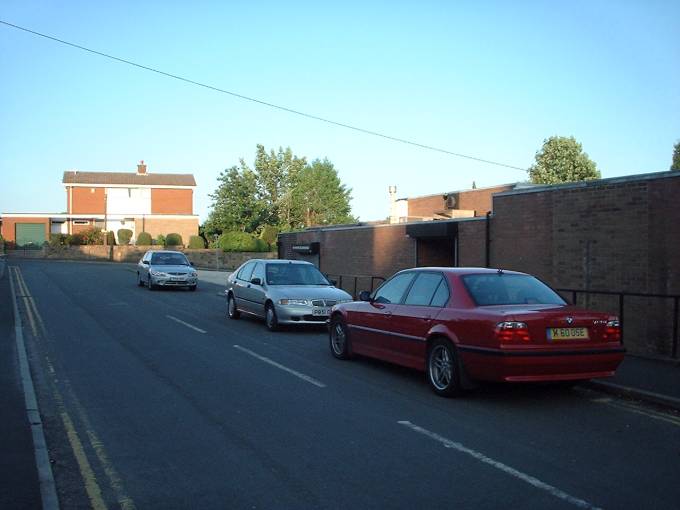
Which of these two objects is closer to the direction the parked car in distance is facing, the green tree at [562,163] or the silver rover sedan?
the silver rover sedan

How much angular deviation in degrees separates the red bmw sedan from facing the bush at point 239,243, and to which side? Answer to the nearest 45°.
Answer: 0° — it already faces it

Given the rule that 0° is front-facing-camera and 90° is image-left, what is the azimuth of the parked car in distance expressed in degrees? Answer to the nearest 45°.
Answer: approximately 315°

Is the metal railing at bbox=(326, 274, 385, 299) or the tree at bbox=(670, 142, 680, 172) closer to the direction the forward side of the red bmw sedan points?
the metal railing

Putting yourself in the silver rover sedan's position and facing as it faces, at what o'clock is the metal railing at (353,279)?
The metal railing is roughly at 8 o'clock from the silver rover sedan.

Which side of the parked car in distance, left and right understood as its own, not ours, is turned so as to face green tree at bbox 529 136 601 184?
left

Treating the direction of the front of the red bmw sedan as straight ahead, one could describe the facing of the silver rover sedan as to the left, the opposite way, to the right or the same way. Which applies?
the opposite way

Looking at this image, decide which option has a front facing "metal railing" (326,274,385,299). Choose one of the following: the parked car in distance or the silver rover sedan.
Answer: the parked car in distance

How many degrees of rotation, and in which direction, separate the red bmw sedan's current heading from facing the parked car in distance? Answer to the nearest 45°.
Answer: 0° — it already faces it

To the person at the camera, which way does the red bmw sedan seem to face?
facing away from the viewer and to the left of the viewer

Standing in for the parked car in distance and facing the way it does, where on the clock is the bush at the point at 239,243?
The bush is roughly at 8 o'clock from the parked car in distance.
